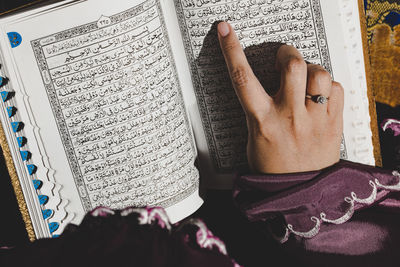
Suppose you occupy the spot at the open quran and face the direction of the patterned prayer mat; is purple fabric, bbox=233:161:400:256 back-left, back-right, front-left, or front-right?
front-right

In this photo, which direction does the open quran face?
toward the camera

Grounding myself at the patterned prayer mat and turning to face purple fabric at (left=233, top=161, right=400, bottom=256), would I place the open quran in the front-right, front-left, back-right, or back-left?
front-right
